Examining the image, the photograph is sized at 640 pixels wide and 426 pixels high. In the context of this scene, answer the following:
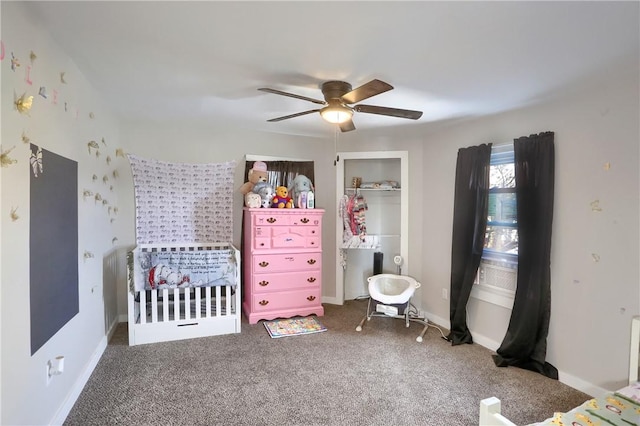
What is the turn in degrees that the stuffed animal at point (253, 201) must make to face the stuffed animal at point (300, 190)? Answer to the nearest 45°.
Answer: approximately 90° to its left

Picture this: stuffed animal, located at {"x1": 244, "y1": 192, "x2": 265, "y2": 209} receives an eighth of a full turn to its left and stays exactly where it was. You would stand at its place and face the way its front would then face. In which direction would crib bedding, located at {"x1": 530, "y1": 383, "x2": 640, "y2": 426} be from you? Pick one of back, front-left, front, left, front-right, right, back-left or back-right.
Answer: front

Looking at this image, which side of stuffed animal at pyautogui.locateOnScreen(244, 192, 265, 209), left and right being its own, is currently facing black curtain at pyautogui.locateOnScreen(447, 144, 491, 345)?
left

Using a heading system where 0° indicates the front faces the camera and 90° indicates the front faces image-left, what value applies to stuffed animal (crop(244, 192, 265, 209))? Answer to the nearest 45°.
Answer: approximately 0°

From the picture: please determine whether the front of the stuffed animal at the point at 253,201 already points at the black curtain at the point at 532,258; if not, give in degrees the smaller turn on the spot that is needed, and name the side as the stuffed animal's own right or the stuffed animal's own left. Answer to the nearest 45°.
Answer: approximately 45° to the stuffed animal's own left
